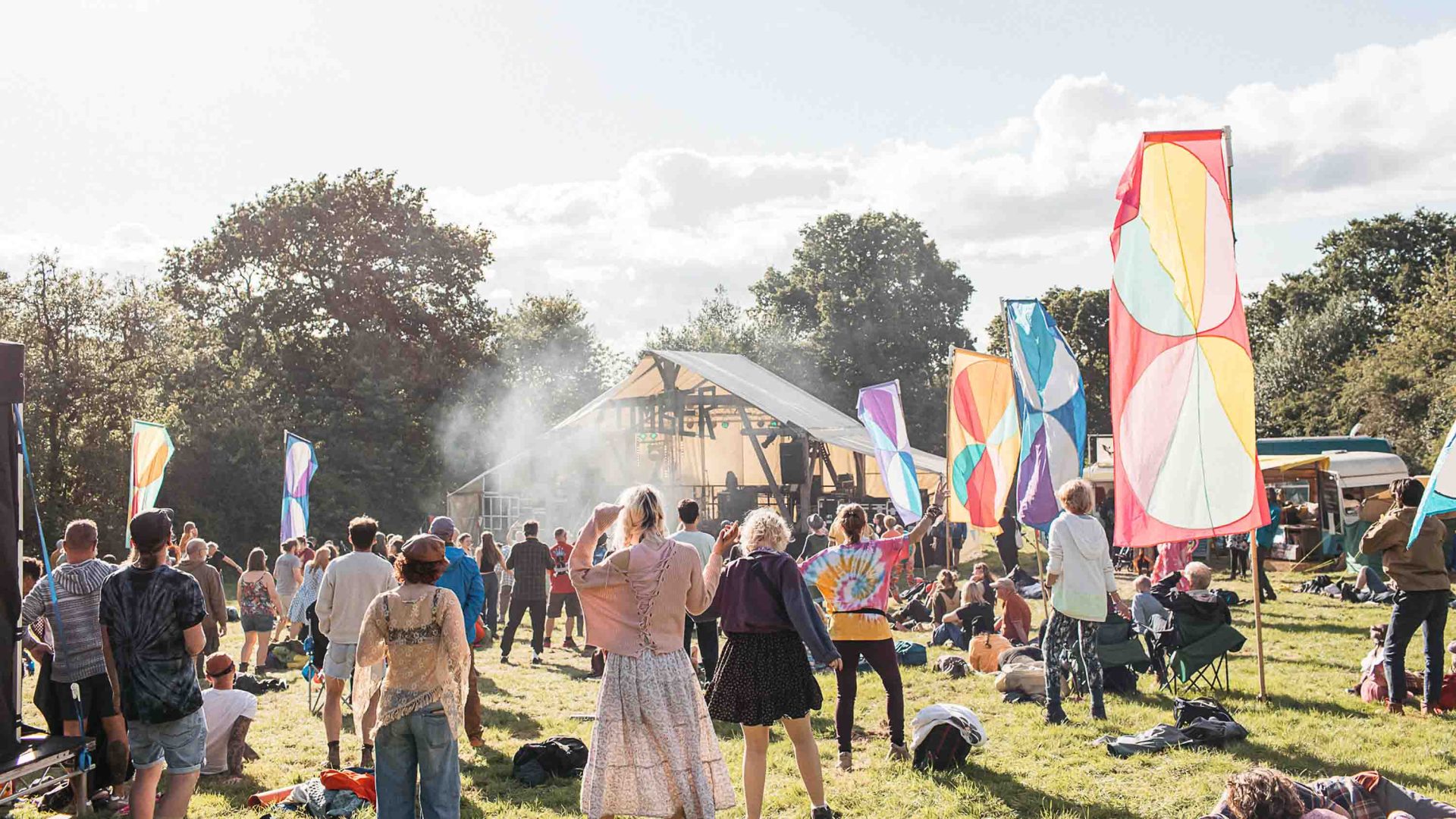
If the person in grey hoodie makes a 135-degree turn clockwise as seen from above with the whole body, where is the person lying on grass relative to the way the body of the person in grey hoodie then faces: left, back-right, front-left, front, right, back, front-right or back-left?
front

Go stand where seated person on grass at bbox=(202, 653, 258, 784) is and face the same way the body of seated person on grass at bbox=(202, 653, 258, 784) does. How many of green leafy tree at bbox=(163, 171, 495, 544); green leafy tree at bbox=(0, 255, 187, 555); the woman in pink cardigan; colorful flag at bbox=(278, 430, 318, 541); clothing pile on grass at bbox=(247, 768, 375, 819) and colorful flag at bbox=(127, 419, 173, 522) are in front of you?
4

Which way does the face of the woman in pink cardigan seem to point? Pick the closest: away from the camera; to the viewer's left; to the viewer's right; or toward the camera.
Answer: away from the camera

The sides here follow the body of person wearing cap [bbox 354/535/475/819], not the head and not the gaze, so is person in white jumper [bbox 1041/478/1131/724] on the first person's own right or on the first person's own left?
on the first person's own right

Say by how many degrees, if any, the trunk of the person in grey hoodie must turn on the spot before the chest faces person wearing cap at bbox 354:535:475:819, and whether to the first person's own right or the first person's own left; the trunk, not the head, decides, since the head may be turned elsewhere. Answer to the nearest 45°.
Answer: approximately 135° to the first person's own right

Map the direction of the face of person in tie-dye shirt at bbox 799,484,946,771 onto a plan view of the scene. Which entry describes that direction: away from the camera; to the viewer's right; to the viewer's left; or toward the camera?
away from the camera

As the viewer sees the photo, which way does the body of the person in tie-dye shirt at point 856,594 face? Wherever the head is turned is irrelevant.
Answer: away from the camera

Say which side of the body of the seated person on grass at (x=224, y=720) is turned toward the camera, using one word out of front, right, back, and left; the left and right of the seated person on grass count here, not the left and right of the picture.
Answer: back

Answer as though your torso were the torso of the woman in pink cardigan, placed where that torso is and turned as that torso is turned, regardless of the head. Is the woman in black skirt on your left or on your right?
on your right

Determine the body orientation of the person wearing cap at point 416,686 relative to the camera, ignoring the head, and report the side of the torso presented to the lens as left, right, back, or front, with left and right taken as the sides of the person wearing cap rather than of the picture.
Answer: back

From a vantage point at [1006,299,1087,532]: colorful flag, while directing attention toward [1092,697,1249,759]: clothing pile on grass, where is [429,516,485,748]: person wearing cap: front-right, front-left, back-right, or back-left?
front-right

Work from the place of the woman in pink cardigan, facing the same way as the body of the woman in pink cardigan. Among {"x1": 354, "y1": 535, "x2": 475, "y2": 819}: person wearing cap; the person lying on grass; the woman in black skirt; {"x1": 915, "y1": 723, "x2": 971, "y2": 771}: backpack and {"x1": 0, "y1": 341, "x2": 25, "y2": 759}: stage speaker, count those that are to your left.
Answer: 2

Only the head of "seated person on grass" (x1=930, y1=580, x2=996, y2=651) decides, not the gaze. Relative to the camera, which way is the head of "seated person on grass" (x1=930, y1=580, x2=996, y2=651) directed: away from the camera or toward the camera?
away from the camera

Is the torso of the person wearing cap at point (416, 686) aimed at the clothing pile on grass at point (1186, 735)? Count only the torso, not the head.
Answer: no

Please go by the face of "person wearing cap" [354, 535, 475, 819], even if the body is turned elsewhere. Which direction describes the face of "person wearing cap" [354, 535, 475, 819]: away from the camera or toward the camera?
away from the camera

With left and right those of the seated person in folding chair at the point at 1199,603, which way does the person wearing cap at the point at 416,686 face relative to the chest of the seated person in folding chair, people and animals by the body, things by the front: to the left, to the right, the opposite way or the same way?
the same way
